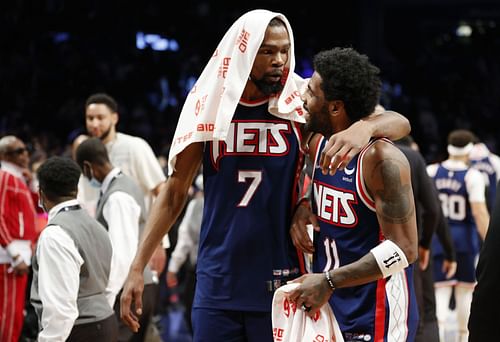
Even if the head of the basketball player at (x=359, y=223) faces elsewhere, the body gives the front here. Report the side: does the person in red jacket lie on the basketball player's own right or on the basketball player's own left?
on the basketball player's own right

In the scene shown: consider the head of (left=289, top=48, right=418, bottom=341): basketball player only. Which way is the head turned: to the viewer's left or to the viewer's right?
to the viewer's left

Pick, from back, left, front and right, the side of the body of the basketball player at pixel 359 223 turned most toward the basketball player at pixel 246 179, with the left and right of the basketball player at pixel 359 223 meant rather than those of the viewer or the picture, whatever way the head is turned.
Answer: right

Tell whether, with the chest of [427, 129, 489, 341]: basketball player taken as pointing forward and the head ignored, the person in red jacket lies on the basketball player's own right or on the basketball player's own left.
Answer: on the basketball player's own left

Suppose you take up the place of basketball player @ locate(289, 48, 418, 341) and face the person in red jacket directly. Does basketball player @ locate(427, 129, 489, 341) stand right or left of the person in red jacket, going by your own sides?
right

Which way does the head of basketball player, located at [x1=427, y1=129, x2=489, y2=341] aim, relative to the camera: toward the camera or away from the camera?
away from the camera

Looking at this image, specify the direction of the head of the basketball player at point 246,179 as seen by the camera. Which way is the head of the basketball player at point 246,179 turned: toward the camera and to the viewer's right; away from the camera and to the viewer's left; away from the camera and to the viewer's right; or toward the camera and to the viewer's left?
toward the camera and to the viewer's right

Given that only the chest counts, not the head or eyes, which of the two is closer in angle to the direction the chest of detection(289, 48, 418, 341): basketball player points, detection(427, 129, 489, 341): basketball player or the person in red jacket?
the person in red jacket

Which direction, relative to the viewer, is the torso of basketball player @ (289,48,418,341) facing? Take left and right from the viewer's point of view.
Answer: facing the viewer and to the left of the viewer

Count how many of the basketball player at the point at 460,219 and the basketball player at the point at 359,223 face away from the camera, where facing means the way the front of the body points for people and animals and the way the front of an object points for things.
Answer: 1

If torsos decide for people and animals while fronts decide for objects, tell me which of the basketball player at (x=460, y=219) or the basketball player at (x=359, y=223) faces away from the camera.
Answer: the basketball player at (x=460, y=219)

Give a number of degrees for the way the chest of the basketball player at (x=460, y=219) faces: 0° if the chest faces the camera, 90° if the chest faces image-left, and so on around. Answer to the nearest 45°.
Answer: approximately 180°

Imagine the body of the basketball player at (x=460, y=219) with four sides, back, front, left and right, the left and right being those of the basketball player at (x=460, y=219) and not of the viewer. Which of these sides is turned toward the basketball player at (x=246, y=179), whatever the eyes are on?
back

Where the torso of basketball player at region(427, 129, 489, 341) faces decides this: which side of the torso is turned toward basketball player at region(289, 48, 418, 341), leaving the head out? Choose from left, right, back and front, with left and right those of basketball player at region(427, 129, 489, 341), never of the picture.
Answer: back
